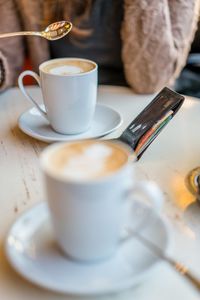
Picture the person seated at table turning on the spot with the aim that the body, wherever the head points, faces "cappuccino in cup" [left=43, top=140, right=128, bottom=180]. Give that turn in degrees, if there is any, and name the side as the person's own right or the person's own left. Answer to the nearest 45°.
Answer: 0° — they already face it

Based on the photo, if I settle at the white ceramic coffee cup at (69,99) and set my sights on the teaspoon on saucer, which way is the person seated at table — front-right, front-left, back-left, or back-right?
back-left

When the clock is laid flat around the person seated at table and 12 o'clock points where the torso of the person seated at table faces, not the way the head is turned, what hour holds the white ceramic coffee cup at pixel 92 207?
The white ceramic coffee cup is roughly at 12 o'clock from the person seated at table.

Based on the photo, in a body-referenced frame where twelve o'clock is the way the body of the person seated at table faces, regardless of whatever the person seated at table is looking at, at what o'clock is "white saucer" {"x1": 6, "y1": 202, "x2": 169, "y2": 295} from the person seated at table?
The white saucer is roughly at 12 o'clock from the person seated at table.

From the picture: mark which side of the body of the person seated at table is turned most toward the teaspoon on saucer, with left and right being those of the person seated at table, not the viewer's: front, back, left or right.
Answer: front

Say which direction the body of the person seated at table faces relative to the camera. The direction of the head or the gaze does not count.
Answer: toward the camera

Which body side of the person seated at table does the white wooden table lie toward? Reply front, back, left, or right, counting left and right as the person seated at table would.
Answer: front
